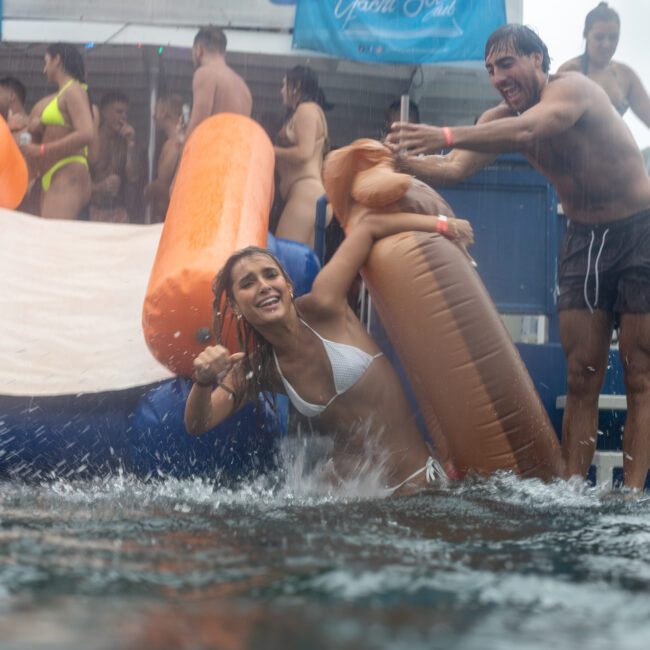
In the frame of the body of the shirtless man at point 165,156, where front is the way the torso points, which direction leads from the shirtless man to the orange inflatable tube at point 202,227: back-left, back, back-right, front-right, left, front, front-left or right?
left

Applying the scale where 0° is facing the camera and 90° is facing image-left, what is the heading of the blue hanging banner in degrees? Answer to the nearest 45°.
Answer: approximately 0°

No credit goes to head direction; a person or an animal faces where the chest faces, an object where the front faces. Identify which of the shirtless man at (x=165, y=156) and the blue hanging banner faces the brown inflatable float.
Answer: the blue hanging banner

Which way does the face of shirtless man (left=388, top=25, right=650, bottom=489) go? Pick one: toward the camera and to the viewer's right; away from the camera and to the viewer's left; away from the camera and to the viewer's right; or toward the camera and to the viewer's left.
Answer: toward the camera and to the viewer's left

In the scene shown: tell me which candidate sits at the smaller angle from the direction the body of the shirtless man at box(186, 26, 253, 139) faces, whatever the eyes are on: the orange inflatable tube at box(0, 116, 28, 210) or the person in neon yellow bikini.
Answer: the person in neon yellow bikini

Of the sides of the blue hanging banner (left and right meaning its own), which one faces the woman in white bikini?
front

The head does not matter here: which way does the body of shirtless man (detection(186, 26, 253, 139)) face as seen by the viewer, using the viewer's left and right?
facing away from the viewer and to the left of the viewer

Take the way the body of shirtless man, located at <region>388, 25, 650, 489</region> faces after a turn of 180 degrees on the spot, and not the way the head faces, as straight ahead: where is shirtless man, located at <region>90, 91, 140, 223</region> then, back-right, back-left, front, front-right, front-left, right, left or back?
left

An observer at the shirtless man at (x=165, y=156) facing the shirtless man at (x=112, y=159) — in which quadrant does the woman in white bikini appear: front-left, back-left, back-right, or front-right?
back-left

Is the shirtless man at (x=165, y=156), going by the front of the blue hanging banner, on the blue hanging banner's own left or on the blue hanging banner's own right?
on the blue hanging banner's own right

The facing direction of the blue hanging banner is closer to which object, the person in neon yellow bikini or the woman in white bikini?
the woman in white bikini
